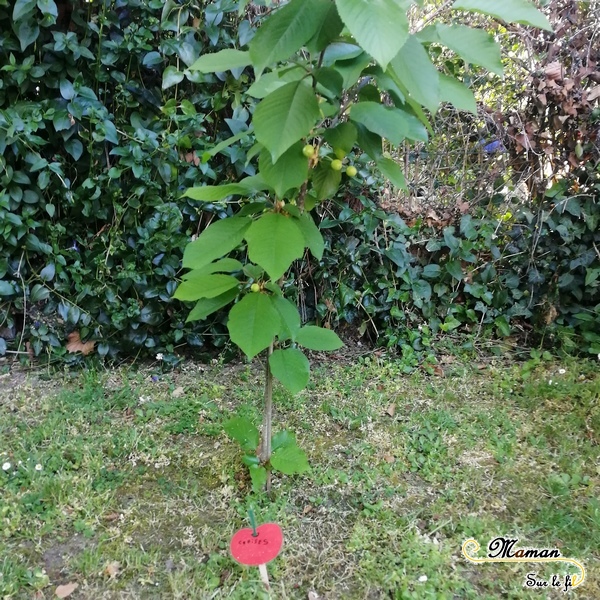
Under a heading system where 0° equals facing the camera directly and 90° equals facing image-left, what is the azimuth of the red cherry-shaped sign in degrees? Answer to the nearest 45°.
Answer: approximately 0°

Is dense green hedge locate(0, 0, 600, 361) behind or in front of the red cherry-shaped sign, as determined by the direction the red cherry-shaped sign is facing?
behind
